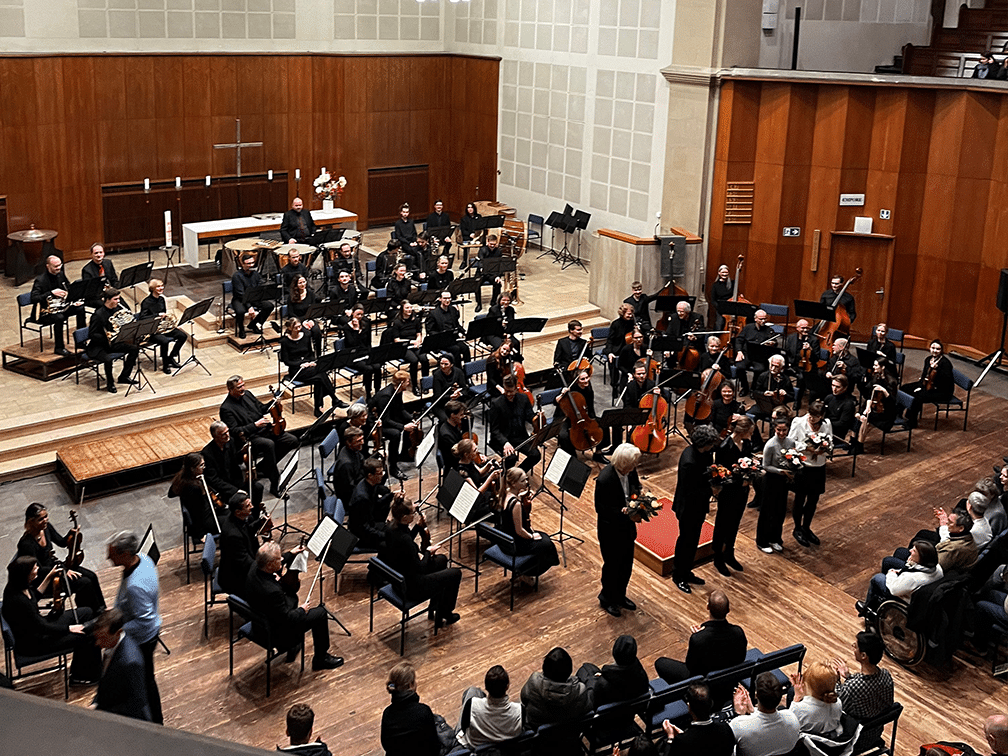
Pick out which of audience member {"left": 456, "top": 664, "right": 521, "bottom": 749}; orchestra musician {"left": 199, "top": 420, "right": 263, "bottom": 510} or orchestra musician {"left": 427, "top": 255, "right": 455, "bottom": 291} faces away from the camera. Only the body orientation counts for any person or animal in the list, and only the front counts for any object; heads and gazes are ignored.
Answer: the audience member

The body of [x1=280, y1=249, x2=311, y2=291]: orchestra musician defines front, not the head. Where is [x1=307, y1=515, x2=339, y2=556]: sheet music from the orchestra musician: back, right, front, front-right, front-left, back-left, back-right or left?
front-right

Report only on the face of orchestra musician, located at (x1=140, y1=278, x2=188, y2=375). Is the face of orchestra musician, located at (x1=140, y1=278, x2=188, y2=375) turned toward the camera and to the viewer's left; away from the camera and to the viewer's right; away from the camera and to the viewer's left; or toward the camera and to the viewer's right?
toward the camera and to the viewer's right

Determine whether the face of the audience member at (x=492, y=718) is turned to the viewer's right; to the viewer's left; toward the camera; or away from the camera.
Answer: away from the camera

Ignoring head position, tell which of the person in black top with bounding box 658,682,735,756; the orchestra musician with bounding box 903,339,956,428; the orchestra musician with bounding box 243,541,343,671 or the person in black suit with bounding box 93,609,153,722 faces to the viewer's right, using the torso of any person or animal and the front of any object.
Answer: the orchestra musician with bounding box 243,541,343,671

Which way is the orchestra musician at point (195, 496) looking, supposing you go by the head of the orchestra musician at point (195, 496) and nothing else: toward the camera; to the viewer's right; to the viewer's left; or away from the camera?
to the viewer's right

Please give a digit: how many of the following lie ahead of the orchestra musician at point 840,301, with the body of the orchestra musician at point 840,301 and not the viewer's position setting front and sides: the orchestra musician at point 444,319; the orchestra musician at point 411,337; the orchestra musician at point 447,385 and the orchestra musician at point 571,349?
4

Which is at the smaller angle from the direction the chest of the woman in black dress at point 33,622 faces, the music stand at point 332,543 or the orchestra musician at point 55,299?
the music stand

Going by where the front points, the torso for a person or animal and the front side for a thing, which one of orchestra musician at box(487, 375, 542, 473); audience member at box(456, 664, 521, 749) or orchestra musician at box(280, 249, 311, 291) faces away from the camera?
the audience member

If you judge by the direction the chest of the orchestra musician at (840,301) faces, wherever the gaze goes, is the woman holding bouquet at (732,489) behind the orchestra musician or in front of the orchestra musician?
in front

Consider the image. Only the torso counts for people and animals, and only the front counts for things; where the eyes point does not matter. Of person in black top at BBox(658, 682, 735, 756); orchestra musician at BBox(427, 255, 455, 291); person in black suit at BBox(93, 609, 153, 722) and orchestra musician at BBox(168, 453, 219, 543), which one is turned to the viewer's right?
orchestra musician at BBox(168, 453, 219, 543)
